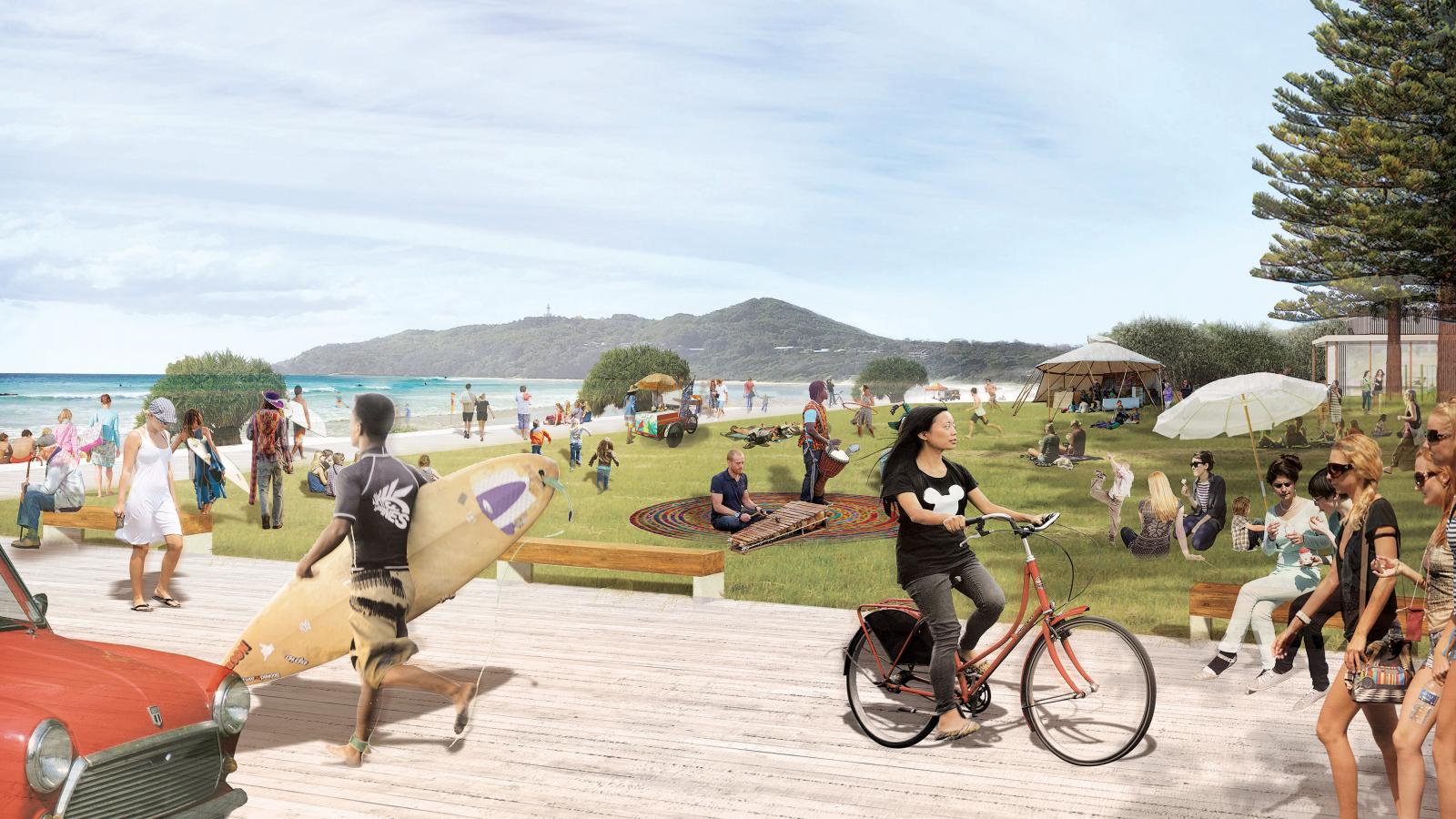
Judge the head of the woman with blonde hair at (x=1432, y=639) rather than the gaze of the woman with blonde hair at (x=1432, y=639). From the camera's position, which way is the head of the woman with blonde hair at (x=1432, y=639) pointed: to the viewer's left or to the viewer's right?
to the viewer's left

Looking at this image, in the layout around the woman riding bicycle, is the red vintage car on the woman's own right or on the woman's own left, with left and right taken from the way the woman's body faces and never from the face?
on the woman's own right

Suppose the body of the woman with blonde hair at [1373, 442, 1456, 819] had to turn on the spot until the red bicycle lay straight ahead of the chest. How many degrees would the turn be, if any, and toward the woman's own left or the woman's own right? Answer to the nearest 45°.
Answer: approximately 45° to the woman's own right

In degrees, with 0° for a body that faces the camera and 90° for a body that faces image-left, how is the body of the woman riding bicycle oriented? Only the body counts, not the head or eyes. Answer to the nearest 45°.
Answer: approximately 315°

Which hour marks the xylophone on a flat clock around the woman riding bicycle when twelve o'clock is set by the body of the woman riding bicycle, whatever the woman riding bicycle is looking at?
The xylophone is roughly at 7 o'clock from the woman riding bicycle.

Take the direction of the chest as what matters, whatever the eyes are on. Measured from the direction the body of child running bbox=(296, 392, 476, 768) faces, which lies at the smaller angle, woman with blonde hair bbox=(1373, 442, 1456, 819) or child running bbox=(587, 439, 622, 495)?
the child running
